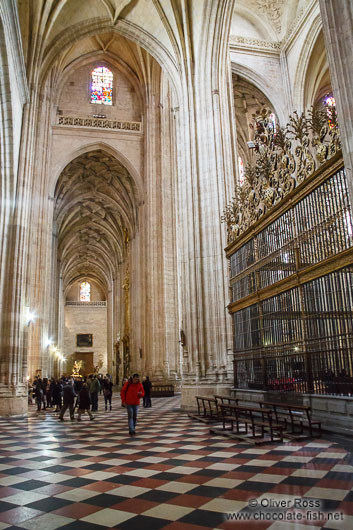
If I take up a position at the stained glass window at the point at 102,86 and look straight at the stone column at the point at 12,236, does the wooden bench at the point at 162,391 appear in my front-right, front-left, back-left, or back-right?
front-left

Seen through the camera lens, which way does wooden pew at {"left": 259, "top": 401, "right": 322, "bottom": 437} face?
facing away from the viewer and to the right of the viewer

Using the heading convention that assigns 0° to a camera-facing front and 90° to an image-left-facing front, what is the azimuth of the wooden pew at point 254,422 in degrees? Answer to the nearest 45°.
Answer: approximately 225°

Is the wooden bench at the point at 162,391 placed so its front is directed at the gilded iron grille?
yes
